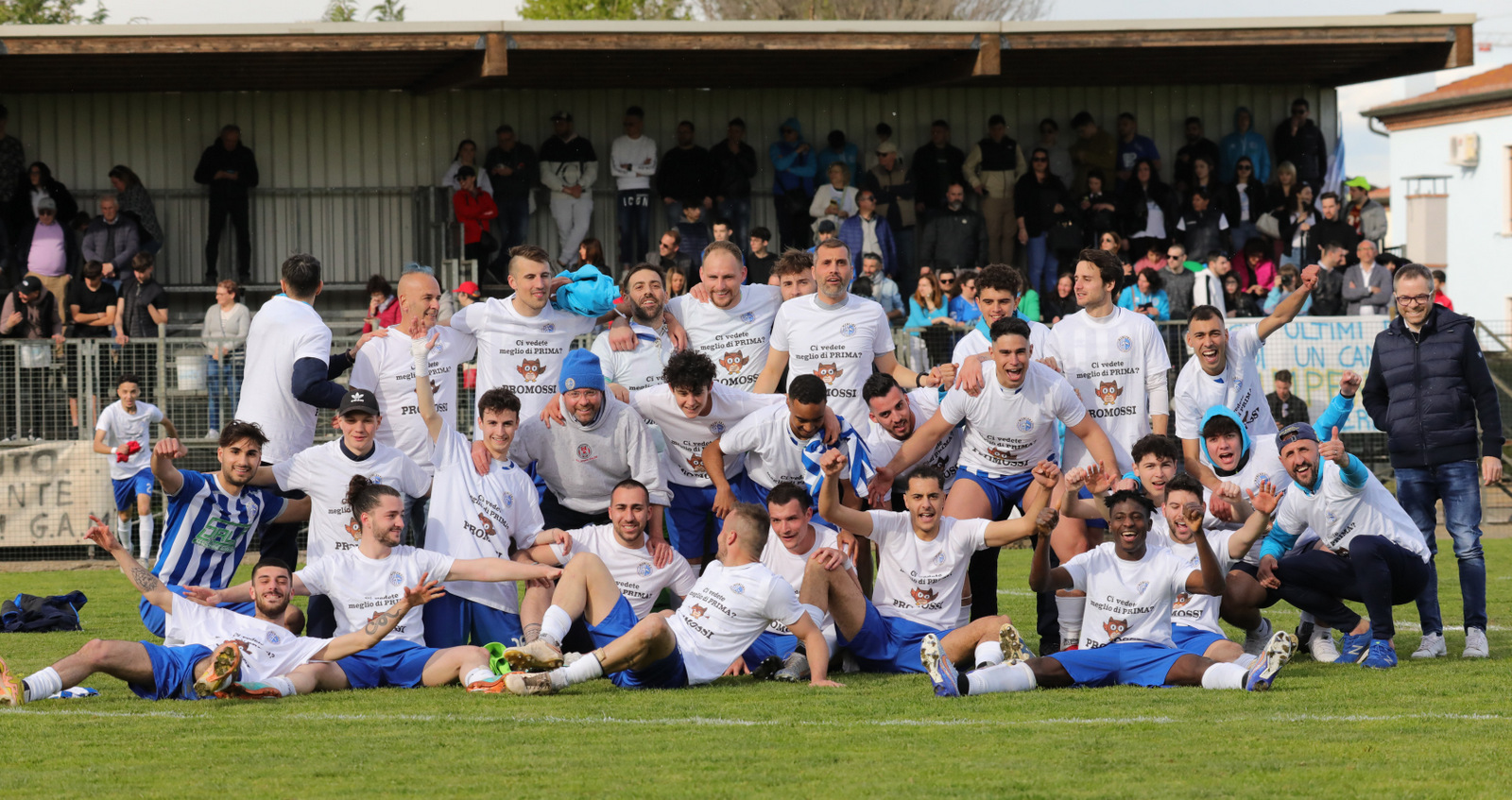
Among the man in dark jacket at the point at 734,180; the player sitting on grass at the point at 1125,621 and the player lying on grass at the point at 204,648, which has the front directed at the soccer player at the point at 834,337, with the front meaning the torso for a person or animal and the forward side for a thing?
the man in dark jacket

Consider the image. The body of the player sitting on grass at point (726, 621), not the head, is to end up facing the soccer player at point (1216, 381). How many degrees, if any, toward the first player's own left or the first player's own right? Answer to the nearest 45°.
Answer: approximately 180°

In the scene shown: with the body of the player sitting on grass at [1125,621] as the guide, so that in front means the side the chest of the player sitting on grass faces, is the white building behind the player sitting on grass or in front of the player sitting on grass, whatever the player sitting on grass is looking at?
behind

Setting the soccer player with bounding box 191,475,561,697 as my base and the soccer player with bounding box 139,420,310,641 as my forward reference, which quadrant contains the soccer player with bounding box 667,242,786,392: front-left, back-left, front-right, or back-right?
back-right

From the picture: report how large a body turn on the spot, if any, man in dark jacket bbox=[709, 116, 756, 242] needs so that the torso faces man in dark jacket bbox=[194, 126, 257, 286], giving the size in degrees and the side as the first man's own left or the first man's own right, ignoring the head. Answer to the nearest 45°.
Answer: approximately 90° to the first man's own right

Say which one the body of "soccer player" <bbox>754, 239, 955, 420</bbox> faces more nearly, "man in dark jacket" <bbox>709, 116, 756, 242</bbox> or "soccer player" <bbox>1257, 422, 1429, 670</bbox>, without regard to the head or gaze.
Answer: the soccer player

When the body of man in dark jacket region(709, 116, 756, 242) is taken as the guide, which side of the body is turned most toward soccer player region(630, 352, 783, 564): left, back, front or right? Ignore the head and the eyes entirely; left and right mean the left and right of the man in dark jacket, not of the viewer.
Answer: front

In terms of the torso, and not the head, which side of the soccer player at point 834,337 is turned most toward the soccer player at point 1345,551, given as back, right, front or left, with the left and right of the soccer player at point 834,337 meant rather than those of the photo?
left

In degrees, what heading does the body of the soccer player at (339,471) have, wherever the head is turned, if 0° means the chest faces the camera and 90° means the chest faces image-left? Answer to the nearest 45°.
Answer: approximately 0°

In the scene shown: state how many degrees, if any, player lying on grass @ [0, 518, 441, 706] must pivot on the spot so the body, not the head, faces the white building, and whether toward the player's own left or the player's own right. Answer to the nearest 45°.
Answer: approximately 135° to the player's own left
